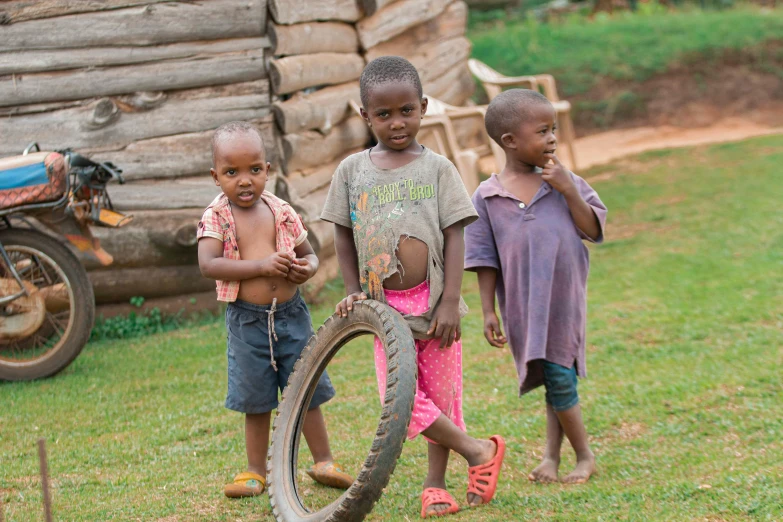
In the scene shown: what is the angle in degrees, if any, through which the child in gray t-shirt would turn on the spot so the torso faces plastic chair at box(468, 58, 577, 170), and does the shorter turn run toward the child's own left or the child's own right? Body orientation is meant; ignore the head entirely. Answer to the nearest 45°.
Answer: approximately 180°

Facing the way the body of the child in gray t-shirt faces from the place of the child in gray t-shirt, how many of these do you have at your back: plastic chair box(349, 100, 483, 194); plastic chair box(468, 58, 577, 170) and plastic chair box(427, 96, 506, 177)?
3

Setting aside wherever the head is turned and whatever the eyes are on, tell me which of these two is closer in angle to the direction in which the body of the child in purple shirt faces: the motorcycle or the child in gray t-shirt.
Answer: the child in gray t-shirt

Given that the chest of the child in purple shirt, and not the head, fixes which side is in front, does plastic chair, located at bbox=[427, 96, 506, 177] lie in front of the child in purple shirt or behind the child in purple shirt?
behind

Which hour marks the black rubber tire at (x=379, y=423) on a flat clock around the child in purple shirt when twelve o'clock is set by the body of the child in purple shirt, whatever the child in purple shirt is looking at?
The black rubber tire is roughly at 1 o'clock from the child in purple shirt.

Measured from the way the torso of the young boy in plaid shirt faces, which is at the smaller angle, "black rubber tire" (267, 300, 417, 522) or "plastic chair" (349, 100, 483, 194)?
the black rubber tire

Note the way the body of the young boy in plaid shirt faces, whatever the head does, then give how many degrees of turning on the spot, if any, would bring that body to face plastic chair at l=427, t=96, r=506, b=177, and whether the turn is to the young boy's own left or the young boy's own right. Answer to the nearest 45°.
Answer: approximately 180°

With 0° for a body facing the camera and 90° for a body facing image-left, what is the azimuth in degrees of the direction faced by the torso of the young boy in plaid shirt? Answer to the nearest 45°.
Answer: approximately 0°

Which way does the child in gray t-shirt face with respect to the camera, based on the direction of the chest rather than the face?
toward the camera
